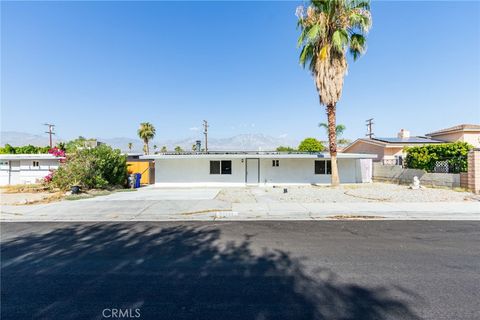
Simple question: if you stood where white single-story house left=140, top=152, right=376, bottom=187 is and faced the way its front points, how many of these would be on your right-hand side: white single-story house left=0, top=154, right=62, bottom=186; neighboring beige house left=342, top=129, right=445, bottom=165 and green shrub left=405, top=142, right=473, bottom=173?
1

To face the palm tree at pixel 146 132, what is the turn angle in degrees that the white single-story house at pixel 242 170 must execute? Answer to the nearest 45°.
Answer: approximately 135° to its right

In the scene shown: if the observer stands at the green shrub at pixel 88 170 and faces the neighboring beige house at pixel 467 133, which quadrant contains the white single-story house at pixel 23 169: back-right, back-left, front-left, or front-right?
back-left

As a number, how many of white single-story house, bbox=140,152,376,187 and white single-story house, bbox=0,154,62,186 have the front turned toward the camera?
2

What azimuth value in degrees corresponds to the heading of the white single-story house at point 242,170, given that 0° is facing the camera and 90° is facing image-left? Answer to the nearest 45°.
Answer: approximately 0°

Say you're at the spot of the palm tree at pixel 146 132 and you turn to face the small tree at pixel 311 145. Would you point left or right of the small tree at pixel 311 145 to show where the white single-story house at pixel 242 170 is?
right

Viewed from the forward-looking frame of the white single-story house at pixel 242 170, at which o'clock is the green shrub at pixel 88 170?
The green shrub is roughly at 2 o'clock from the white single-story house.

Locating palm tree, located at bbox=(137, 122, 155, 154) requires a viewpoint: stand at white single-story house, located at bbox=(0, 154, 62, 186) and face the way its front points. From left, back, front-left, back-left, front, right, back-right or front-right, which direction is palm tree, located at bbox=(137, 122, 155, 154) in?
back-left
